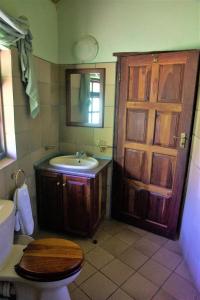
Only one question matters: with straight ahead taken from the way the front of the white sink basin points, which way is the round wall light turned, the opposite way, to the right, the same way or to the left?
the same way

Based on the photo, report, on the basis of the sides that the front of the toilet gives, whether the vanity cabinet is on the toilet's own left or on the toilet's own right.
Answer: on the toilet's own left

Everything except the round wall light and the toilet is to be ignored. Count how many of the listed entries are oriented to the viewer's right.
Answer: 1

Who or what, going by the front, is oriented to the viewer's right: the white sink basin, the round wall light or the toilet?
the toilet

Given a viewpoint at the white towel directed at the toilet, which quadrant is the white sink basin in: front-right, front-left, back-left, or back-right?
back-left

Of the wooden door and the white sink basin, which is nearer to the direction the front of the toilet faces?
the wooden door

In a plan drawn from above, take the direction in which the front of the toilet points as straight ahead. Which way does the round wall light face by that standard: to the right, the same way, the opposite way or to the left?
to the right

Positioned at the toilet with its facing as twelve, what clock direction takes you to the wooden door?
The wooden door is roughly at 11 o'clock from the toilet.

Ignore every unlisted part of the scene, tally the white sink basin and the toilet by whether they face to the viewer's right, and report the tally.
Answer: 1

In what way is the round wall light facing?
toward the camera

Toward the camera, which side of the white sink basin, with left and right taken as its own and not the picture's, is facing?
front

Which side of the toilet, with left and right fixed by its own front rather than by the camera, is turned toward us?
right

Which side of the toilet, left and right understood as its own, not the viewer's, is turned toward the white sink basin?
left

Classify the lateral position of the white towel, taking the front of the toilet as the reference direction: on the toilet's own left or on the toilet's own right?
on the toilet's own left

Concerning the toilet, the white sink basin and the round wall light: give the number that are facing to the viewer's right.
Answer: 1

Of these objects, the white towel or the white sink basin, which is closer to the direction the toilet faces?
the white sink basin

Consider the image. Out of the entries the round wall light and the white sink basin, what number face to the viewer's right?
0
